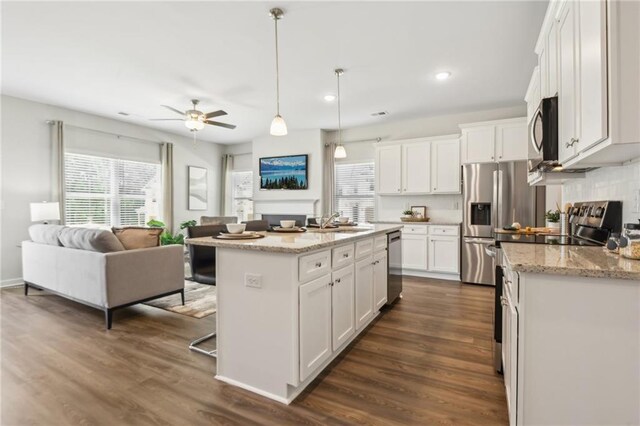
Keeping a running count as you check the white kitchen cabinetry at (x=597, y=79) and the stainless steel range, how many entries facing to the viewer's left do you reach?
2

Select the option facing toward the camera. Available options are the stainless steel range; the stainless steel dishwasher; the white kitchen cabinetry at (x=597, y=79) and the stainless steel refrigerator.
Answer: the stainless steel refrigerator

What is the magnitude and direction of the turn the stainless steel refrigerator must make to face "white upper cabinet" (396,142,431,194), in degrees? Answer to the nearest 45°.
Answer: approximately 90° to its right

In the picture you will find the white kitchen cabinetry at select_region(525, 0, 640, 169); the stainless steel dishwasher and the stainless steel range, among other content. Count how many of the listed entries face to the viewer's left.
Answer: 2

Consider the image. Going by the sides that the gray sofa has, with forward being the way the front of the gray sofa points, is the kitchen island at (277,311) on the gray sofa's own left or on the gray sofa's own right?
on the gray sofa's own right

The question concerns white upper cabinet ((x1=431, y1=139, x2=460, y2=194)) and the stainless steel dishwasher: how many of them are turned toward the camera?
1

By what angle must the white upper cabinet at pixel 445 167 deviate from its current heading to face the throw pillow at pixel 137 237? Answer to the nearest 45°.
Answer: approximately 45° to its right

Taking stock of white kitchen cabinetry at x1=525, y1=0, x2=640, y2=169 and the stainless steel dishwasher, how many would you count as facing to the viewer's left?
1

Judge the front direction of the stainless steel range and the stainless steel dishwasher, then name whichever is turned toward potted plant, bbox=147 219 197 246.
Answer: the stainless steel range

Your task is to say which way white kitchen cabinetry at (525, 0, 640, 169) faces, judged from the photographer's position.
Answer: facing to the left of the viewer

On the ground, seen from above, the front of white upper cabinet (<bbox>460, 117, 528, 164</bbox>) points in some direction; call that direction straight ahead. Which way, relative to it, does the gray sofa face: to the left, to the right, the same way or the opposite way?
the opposite way

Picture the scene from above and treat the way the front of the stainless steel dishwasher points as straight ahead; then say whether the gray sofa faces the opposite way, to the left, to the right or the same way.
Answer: to the left

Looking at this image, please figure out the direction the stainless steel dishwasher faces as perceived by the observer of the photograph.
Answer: facing to the right of the viewer
